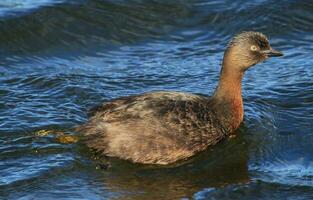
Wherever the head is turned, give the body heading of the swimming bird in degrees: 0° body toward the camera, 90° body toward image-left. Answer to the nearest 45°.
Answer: approximately 270°
